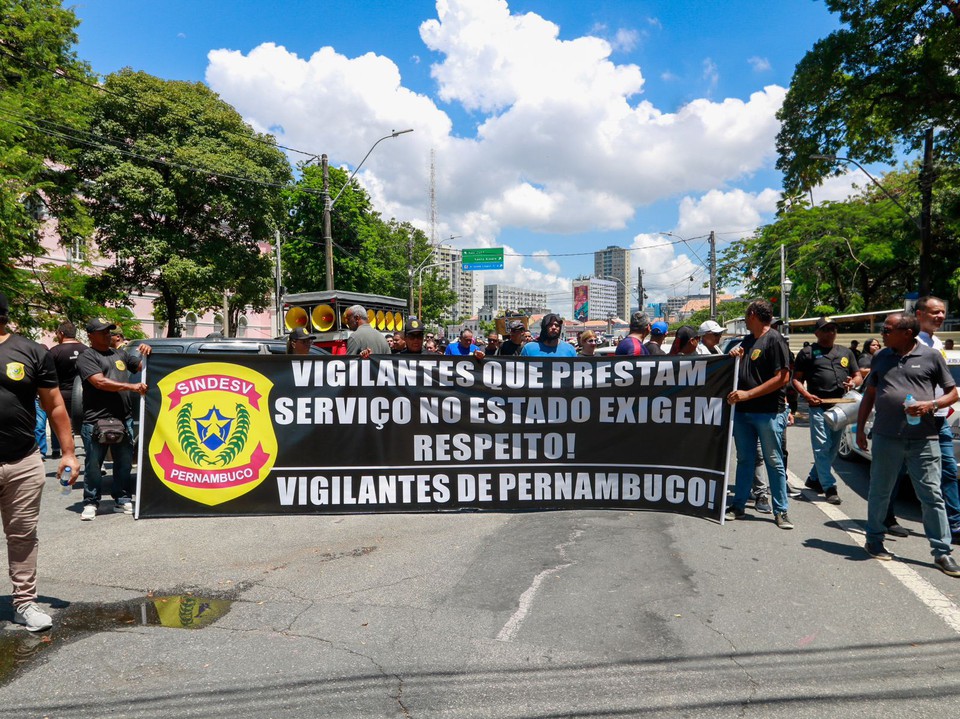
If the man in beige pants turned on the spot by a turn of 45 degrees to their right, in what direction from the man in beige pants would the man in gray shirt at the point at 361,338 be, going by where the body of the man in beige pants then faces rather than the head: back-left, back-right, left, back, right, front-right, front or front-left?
back

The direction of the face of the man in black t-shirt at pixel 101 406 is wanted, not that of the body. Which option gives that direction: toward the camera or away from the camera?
toward the camera

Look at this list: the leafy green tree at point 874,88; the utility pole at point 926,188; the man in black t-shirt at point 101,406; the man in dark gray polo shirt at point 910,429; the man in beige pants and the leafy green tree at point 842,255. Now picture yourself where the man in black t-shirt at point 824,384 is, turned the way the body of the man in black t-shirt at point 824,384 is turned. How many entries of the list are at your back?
3

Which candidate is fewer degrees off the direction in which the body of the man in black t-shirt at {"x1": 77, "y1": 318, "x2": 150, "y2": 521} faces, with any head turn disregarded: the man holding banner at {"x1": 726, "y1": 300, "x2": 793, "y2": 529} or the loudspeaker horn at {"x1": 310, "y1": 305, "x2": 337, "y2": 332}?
the man holding banner

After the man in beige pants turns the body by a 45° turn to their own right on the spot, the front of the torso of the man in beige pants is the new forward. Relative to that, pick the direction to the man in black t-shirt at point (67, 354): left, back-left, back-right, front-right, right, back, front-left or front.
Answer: back-right

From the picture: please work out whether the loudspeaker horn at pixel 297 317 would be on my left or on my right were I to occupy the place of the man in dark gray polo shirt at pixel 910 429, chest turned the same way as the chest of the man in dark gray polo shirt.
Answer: on my right

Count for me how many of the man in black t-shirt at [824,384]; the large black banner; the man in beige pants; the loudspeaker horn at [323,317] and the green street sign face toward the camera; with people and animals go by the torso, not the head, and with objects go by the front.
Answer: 5

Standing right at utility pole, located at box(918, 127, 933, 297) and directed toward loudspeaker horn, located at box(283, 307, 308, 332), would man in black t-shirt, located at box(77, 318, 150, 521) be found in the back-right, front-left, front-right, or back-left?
front-left

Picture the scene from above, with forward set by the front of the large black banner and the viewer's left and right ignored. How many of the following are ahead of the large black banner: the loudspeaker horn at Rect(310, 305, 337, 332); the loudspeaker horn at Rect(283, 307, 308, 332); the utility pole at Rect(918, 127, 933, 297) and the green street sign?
0

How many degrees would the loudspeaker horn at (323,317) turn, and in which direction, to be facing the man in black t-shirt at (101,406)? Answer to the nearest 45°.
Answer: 0° — it already faces them

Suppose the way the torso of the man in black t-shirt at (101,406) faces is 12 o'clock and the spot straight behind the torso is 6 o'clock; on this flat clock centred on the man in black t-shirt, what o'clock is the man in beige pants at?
The man in beige pants is roughly at 2 o'clock from the man in black t-shirt.

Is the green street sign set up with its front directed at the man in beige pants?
yes

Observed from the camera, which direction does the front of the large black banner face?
facing the viewer

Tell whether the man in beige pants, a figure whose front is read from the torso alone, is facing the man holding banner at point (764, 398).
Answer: no

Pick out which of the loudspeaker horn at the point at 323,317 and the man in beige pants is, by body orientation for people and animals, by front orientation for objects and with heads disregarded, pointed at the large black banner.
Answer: the loudspeaker horn

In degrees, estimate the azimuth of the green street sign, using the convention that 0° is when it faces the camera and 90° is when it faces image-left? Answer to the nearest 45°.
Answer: approximately 0°

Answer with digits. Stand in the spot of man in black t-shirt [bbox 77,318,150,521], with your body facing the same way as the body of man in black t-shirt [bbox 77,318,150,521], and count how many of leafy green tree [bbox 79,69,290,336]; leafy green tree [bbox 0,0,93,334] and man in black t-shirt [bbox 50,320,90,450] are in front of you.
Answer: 0

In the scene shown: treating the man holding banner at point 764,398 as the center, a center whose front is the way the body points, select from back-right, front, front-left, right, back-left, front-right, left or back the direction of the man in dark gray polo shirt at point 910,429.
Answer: left
